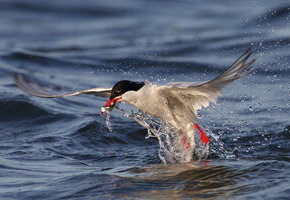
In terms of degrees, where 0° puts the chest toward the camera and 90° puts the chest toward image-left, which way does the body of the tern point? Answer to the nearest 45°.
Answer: approximately 45°
